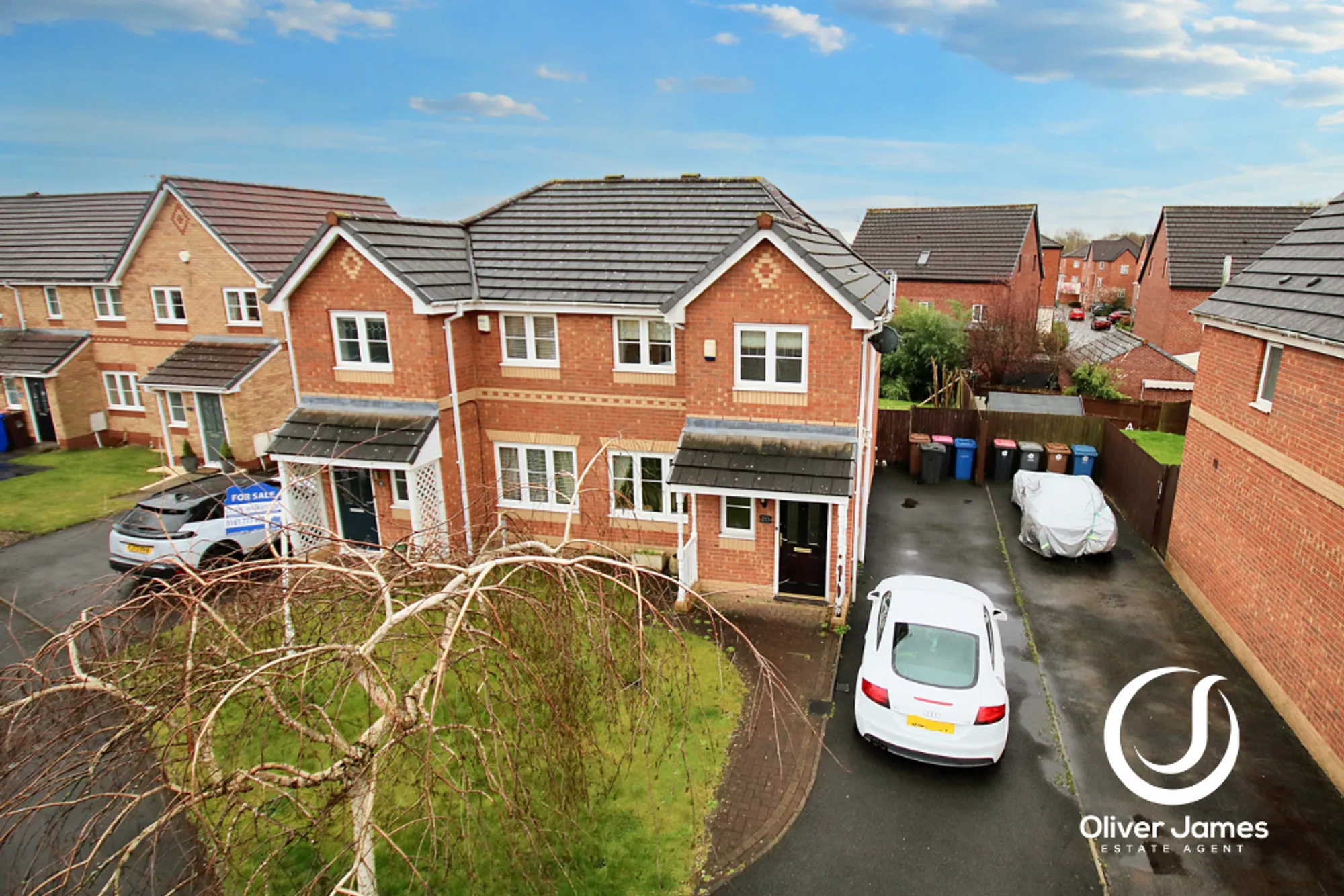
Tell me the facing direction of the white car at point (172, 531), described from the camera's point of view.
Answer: facing away from the viewer and to the right of the viewer

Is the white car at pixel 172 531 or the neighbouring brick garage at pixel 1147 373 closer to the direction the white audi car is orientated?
the neighbouring brick garage

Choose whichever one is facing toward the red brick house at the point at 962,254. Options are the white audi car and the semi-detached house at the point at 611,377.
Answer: the white audi car

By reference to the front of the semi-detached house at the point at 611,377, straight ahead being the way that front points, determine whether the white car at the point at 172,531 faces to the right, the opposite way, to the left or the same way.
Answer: the opposite way

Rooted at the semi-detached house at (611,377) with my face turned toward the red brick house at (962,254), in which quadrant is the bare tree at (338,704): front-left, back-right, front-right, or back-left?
back-right

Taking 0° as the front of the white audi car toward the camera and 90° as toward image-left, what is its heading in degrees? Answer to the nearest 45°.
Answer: approximately 180°

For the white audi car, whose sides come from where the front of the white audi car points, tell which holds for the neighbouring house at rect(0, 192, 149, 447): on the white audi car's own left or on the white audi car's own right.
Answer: on the white audi car's own left

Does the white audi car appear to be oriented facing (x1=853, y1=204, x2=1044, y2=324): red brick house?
yes

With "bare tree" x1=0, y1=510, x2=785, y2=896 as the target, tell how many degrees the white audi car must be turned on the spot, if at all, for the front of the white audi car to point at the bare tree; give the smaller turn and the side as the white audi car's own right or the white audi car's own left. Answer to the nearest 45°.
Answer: approximately 135° to the white audi car's own left

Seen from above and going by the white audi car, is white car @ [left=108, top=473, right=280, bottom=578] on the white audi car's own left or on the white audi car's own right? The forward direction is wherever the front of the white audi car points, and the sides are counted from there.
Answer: on the white audi car's own left

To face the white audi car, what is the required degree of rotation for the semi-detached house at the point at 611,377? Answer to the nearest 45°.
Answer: approximately 45° to its left

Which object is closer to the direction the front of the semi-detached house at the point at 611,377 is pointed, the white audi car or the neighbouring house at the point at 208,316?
the white audi car

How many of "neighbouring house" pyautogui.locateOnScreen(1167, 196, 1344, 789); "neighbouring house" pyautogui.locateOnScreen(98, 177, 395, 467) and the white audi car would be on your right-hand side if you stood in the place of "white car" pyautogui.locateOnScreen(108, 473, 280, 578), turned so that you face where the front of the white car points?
2

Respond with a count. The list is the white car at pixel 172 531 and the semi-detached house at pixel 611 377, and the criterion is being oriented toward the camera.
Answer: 1

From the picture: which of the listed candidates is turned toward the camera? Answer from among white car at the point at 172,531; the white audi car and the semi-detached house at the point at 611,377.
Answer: the semi-detached house

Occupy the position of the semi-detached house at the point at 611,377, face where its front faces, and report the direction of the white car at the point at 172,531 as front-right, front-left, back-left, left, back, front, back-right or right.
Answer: right
